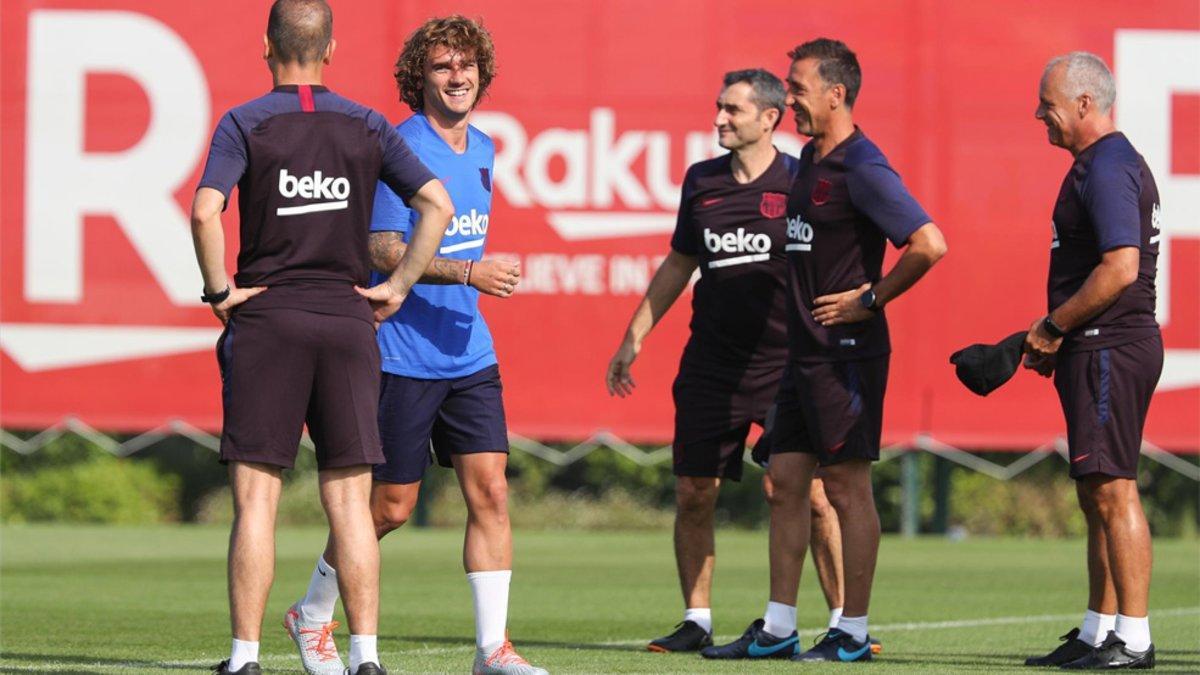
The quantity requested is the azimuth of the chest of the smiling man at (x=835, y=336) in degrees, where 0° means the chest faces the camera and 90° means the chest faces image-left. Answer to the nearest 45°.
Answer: approximately 45°

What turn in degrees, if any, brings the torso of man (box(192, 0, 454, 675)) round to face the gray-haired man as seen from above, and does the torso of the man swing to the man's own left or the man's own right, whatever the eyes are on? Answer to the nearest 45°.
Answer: approximately 90° to the man's own right

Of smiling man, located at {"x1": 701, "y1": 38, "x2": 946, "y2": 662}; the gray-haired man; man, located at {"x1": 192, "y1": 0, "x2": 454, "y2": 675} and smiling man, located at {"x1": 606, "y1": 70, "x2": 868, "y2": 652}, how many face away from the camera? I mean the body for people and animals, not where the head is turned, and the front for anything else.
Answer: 1

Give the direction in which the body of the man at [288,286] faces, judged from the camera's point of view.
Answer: away from the camera

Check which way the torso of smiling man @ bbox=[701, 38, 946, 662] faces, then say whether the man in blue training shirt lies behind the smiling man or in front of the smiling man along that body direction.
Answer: in front

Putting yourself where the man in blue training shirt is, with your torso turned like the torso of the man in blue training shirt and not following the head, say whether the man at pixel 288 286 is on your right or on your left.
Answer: on your right

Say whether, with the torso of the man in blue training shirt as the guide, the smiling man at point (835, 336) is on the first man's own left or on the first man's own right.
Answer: on the first man's own left

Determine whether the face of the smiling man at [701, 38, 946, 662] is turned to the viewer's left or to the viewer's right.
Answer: to the viewer's left

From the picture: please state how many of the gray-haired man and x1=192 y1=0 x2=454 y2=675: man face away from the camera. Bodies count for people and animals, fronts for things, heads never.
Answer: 1

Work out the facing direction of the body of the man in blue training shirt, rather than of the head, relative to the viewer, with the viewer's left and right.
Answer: facing the viewer and to the right of the viewer

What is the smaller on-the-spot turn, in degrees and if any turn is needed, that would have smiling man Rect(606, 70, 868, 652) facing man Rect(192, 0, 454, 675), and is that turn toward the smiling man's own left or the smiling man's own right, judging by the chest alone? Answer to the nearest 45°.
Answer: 0° — they already face them

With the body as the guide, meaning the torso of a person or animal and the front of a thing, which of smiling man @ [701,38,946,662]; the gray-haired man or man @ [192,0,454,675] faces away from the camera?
the man

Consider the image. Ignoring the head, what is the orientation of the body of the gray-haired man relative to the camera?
to the viewer's left
